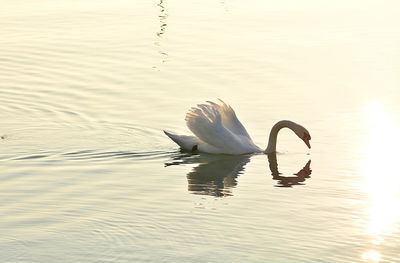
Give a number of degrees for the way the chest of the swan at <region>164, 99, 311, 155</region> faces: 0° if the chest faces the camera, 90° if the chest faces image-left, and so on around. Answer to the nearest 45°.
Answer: approximately 270°
